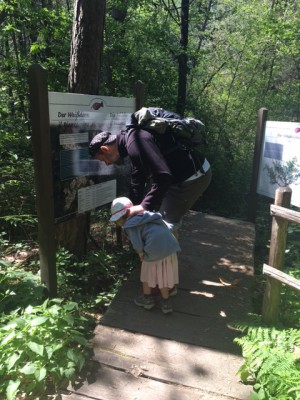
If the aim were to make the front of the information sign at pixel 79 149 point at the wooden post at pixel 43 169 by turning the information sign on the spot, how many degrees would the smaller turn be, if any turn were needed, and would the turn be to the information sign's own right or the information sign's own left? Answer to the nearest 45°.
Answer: approximately 90° to the information sign's own right

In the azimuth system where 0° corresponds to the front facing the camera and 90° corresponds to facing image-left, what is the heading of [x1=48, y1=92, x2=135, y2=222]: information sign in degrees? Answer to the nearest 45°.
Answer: approximately 315°

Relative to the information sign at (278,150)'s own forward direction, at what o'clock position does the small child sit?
The small child is roughly at 11 o'clock from the information sign.

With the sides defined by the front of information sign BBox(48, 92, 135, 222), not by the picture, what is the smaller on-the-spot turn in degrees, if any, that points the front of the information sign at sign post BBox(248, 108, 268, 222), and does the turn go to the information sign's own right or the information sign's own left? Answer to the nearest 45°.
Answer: approximately 90° to the information sign's own left

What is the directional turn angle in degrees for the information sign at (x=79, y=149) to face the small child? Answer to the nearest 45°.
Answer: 0° — it already faces them

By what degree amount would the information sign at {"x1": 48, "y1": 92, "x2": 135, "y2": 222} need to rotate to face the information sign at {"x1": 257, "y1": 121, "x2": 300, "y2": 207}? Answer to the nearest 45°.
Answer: approximately 90° to its left
